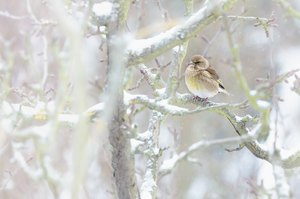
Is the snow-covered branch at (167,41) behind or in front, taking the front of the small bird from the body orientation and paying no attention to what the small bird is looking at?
in front

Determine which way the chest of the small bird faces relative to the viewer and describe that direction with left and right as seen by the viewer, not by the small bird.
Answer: facing the viewer and to the left of the viewer
